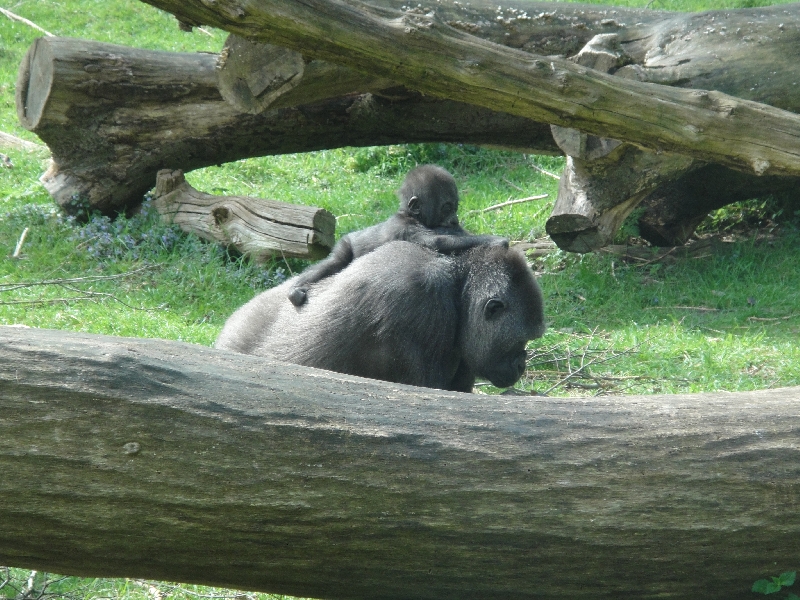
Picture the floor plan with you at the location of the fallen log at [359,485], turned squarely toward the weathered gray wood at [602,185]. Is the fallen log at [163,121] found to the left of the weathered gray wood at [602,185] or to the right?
left

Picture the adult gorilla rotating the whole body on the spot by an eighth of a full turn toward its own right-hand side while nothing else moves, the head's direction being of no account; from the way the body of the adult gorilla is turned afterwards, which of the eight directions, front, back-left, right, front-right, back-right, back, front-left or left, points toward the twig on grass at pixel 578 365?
left

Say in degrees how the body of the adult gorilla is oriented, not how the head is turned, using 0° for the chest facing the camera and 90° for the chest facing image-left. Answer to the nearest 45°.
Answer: approximately 270°

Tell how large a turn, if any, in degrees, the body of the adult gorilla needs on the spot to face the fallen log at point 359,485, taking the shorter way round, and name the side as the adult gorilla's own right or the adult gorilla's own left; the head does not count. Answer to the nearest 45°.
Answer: approximately 90° to the adult gorilla's own right

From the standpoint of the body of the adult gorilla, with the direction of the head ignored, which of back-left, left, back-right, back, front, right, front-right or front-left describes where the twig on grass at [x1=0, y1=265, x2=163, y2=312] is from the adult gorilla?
back-left

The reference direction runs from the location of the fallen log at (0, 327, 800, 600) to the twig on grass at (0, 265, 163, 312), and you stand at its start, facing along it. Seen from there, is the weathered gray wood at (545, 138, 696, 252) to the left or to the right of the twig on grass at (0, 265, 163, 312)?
right

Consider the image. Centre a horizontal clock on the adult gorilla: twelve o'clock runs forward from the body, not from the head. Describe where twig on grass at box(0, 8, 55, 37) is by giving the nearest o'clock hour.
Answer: The twig on grass is roughly at 8 o'clock from the adult gorilla.

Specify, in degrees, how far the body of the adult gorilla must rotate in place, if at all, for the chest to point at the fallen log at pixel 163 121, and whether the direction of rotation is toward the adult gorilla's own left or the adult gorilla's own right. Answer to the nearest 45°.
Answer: approximately 135° to the adult gorilla's own left

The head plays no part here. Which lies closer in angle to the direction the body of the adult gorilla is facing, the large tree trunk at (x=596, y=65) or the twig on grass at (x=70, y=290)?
the large tree trunk

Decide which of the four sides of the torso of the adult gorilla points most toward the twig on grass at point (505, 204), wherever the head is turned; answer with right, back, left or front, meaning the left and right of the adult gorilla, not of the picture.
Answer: left
